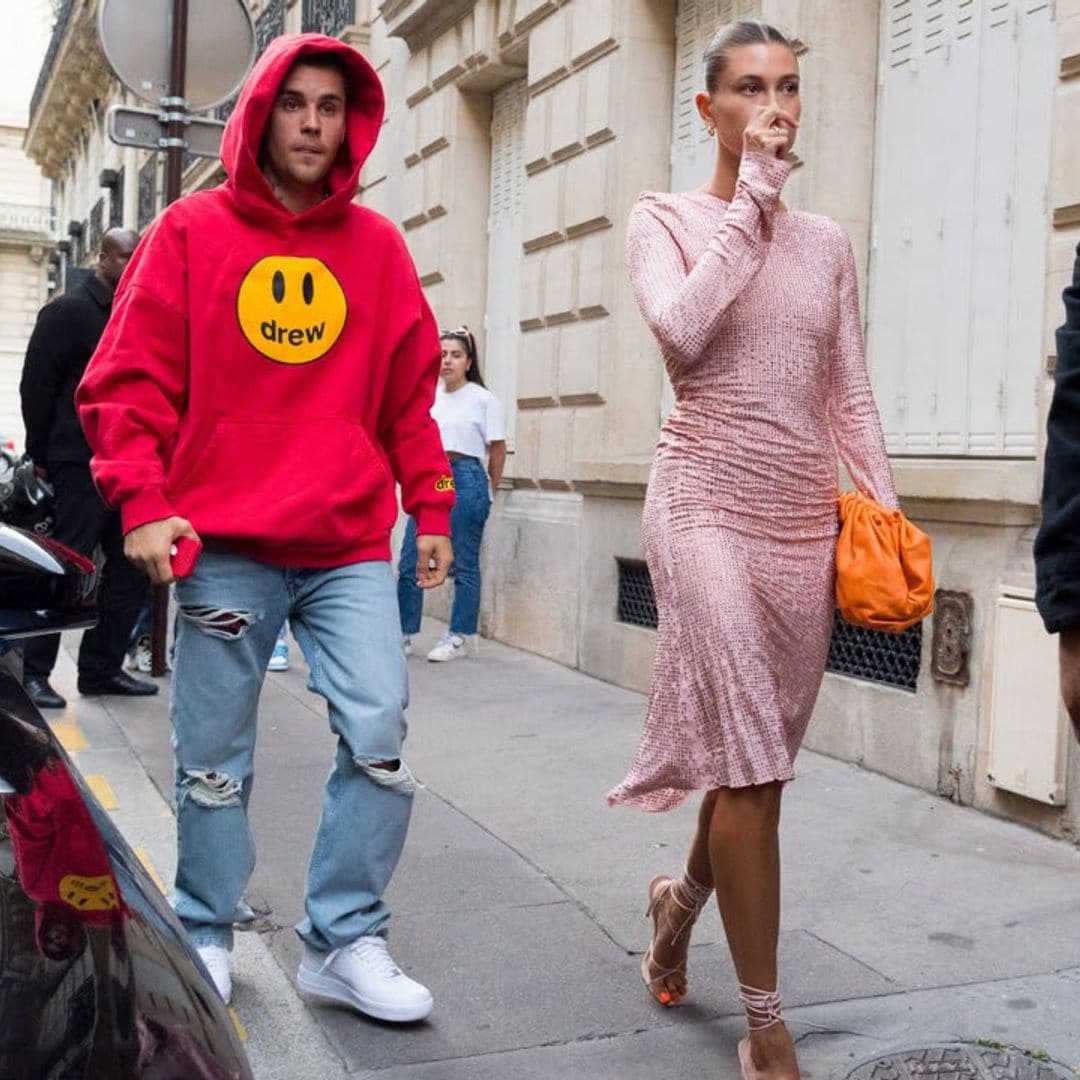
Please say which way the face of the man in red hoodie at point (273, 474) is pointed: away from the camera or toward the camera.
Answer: toward the camera

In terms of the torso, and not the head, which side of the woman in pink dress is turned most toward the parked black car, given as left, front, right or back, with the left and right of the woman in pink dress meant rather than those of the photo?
right

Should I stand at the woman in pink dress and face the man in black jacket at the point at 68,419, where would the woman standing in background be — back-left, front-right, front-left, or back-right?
front-right

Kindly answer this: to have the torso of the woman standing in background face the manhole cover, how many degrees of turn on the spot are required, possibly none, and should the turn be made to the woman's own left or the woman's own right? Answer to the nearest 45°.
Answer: approximately 45° to the woman's own left

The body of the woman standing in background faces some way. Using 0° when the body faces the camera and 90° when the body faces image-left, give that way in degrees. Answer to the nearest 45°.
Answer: approximately 45°
